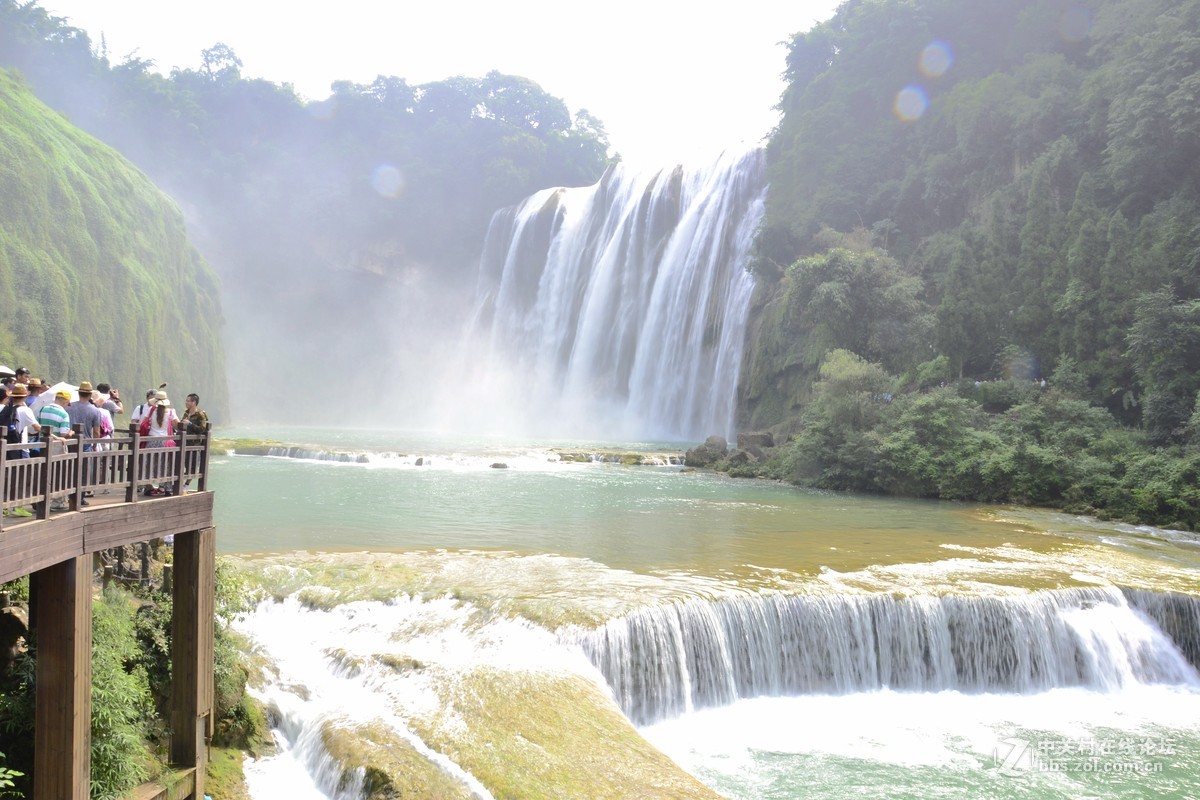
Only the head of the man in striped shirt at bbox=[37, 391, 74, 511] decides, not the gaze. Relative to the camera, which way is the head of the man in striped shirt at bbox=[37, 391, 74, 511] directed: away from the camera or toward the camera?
away from the camera

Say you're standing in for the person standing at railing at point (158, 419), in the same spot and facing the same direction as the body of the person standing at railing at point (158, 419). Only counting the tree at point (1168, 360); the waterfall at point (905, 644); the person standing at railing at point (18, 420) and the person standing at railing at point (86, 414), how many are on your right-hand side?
2

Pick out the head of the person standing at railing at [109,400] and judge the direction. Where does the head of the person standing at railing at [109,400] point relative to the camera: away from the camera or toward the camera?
away from the camera
